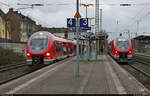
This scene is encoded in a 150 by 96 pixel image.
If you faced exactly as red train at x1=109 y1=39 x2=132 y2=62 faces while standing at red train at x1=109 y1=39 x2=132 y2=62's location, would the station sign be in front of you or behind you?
in front

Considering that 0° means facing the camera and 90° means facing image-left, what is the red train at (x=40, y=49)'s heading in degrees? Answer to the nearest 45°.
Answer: approximately 45°

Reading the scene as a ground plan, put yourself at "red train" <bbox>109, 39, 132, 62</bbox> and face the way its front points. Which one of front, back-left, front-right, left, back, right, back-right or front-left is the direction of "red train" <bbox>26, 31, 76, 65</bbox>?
front-right

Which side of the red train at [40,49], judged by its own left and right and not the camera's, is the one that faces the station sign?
front

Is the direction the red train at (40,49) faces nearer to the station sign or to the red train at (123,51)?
the station sign

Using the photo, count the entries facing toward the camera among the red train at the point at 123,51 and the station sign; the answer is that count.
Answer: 2

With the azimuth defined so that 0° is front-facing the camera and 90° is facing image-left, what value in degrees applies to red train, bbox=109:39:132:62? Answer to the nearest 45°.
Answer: approximately 0°

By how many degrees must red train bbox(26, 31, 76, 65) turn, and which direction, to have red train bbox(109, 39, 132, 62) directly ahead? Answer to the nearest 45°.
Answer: approximately 180°

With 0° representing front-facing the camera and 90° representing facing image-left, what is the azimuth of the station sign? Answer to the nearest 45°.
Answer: approximately 0°
